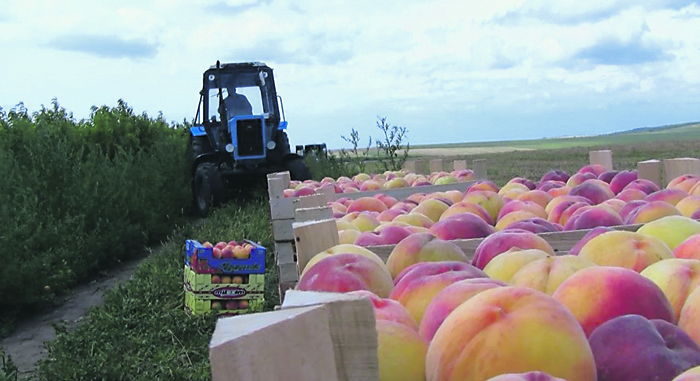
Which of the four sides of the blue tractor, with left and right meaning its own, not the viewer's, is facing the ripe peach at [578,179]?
front

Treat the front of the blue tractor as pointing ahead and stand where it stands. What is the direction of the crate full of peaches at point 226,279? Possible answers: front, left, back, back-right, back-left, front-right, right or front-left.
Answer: front

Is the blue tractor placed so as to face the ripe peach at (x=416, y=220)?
yes

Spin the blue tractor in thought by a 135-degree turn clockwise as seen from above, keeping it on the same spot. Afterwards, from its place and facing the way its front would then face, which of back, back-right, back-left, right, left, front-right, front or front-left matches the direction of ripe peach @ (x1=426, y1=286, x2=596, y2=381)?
back-left

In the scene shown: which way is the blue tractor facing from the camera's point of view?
toward the camera

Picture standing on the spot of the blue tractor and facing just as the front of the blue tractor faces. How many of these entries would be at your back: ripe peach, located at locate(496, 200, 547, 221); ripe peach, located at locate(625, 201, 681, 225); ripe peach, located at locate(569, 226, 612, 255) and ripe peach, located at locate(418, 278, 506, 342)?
0

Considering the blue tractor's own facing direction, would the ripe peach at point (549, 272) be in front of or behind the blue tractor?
in front

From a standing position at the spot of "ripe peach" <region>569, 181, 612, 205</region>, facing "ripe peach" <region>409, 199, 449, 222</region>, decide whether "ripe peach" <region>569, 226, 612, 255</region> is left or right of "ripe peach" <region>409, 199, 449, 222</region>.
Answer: left

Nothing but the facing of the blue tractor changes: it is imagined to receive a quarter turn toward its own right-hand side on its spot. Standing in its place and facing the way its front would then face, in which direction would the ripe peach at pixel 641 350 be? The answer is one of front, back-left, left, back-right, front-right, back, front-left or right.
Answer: left

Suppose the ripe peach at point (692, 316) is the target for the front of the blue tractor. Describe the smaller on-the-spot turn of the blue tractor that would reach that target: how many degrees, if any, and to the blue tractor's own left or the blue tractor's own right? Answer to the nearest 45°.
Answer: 0° — it already faces it

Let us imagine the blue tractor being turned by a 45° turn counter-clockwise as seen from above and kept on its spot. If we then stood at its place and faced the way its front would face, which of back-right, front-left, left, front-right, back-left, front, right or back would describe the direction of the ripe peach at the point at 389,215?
front-right

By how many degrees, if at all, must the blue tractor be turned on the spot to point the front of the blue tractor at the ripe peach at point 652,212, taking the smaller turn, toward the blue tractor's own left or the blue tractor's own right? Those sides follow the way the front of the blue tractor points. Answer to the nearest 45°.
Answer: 0° — it already faces it

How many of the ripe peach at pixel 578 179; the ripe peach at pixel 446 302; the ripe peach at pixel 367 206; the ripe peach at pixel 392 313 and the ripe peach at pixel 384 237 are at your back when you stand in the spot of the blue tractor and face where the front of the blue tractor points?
0

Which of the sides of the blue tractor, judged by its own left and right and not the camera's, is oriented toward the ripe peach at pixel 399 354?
front

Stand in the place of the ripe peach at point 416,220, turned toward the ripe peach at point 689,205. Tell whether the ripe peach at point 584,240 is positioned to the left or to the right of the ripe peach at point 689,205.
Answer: right

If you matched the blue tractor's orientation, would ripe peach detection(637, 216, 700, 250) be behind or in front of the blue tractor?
in front

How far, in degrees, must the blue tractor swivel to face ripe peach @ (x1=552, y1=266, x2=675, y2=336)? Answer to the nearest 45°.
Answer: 0° — it already faces it

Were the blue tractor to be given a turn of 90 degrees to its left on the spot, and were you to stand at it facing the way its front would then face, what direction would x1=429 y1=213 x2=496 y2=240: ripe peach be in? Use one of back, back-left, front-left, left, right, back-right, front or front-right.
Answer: right

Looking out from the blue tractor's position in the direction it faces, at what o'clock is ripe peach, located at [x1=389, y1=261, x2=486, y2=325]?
The ripe peach is roughly at 12 o'clock from the blue tractor.

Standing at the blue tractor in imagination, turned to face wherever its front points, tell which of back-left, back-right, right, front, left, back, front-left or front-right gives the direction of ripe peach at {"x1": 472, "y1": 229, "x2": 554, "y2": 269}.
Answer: front
